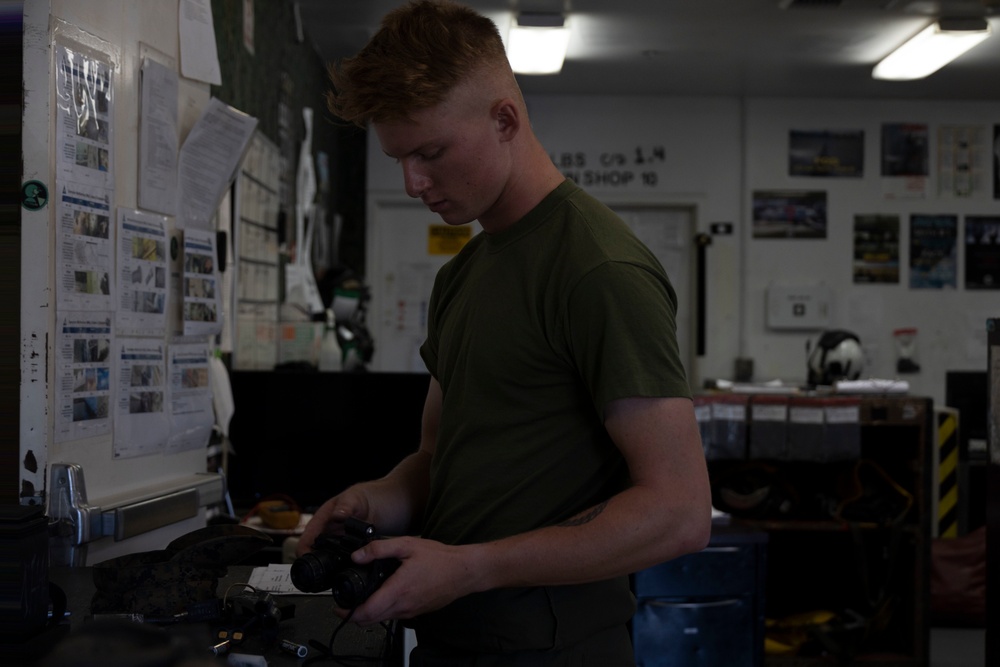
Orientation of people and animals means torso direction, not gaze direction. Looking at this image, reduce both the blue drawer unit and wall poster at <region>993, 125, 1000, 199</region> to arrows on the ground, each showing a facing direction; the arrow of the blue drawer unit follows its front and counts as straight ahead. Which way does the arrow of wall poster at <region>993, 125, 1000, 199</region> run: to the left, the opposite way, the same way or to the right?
the same way

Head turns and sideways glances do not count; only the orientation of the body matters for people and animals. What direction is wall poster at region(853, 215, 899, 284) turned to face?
toward the camera

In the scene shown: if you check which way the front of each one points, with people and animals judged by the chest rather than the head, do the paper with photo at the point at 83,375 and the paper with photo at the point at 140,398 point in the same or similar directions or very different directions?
same or similar directions

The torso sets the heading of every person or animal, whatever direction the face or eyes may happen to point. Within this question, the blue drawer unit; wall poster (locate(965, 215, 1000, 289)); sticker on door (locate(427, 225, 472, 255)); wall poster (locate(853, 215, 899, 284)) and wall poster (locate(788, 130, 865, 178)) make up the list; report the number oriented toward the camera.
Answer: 5

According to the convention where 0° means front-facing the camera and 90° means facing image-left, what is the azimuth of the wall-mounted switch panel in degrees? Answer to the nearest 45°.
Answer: approximately 0°

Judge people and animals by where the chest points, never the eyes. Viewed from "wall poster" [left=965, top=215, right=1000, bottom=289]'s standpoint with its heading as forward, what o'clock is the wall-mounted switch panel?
The wall-mounted switch panel is roughly at 2 o'clock from the wall poster.

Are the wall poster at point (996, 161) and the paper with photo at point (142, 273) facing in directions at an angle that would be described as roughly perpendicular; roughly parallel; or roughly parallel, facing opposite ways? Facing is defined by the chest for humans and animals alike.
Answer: roughly perpendicular

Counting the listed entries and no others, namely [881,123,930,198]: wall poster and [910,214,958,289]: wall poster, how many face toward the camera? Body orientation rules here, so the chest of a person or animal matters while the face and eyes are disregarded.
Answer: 2

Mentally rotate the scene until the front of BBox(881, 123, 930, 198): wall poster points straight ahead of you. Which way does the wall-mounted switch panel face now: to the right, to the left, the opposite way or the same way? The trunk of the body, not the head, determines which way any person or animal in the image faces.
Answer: the same way

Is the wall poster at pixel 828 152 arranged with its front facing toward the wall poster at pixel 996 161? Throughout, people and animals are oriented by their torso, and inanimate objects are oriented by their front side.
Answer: no

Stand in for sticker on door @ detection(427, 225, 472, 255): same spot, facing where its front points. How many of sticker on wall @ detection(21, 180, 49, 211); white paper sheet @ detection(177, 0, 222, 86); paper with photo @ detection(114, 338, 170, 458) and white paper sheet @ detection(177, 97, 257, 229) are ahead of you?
4

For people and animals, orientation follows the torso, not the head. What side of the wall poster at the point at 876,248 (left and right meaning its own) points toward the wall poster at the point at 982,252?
left

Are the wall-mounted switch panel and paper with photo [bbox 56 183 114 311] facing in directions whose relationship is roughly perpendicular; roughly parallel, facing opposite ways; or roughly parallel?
roughly perpendicular

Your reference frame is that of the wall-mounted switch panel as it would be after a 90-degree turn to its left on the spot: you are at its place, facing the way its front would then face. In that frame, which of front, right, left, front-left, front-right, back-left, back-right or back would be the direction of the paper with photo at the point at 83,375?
right
